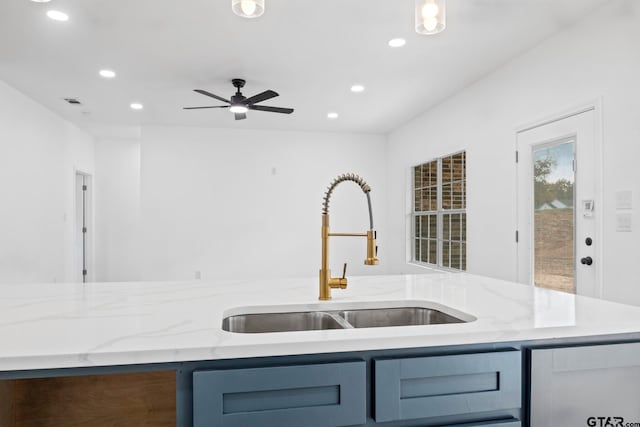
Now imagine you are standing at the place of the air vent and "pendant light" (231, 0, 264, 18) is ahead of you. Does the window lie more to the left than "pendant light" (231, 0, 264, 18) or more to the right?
left

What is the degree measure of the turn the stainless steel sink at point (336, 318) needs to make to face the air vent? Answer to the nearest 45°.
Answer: approximately 135° to its right

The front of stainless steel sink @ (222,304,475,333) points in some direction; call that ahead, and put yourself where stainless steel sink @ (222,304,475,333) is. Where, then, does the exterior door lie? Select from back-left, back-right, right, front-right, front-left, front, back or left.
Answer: back-left

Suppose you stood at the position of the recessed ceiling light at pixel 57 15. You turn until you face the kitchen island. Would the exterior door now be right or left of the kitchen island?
left

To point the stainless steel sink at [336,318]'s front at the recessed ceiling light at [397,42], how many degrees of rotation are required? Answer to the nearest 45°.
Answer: approximately 180°

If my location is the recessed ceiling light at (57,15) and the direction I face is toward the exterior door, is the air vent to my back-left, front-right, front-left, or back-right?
back-left

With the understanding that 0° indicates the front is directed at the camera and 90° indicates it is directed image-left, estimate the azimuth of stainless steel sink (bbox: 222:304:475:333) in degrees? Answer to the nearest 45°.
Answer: approximately 0°

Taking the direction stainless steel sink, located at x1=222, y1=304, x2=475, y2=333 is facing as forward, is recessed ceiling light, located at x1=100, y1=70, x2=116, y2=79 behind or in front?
behind
